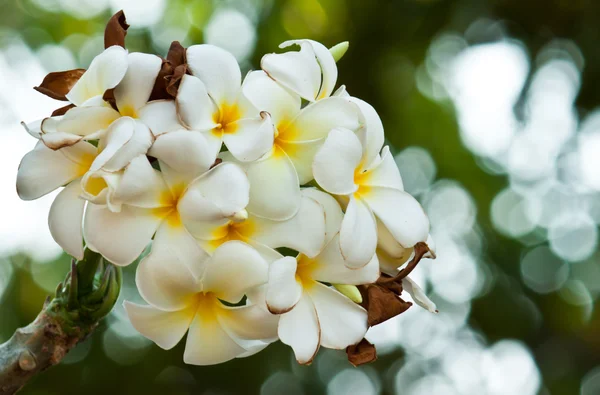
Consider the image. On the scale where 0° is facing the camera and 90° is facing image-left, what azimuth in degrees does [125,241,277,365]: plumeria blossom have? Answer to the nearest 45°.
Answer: approximately 0°
